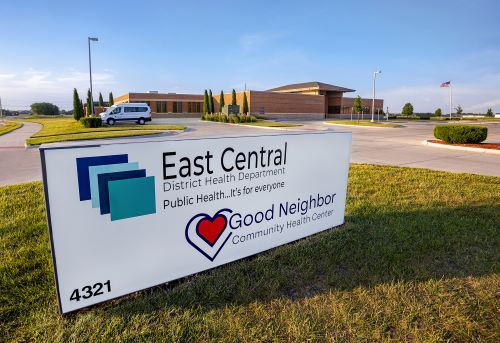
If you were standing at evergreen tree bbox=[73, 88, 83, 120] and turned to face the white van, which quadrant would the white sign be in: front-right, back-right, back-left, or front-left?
front-right

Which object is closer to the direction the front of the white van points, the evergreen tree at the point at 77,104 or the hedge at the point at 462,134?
the evergreen tree

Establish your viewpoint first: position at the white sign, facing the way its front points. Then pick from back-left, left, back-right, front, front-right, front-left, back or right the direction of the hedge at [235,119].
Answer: back-left

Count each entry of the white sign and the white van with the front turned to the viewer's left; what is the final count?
1

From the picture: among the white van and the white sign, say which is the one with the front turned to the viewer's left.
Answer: the white van

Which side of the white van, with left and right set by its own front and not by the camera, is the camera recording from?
left

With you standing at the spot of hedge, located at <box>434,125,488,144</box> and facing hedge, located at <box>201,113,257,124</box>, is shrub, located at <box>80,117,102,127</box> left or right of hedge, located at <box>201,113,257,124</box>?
left

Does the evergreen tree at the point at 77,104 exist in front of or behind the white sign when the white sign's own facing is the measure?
behind

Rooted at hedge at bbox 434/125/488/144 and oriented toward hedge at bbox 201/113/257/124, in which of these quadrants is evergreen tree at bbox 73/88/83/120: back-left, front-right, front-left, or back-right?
front-left

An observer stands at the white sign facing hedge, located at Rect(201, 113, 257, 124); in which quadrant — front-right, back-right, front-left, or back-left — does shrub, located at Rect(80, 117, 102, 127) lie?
front-left

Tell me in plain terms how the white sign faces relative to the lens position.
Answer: facing the viewer and to the right of the viewer

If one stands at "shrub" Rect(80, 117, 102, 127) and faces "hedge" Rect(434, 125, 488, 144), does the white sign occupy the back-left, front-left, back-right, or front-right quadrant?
front-right

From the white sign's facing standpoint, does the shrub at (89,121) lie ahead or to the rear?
to the rear

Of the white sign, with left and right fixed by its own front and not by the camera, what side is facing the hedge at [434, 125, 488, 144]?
left

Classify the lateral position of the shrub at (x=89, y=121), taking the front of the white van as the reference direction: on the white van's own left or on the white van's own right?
on the white van's own left
